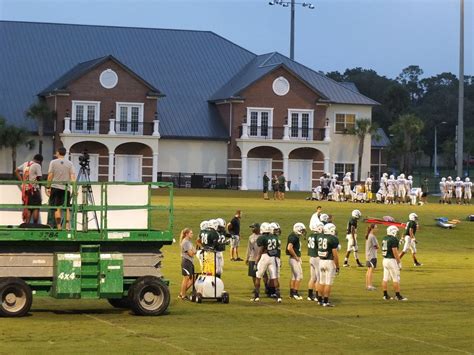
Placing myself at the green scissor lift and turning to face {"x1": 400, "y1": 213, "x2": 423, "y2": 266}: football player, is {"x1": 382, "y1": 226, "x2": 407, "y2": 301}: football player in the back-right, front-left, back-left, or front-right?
front-right

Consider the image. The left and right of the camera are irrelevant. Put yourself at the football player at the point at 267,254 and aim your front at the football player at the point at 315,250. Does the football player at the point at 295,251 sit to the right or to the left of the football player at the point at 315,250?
left

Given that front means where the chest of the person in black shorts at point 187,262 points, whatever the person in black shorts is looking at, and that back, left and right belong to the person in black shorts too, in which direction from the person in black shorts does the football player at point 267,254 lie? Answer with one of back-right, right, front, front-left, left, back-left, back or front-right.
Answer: front

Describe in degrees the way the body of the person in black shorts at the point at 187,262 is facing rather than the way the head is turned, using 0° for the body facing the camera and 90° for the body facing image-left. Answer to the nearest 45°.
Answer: approximately 270°

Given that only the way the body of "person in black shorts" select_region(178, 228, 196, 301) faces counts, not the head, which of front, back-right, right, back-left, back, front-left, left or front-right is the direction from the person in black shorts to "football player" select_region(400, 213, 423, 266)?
front-left

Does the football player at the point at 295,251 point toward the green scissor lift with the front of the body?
no

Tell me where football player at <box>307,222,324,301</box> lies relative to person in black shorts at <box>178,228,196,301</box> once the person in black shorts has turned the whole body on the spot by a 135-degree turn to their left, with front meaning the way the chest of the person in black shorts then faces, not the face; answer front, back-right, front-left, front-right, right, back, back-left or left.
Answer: back-right

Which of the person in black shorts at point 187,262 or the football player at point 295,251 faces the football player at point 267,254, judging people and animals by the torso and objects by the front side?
the person in black shorts

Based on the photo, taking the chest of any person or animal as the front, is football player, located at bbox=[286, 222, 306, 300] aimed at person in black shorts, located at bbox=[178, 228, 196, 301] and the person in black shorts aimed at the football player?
no
